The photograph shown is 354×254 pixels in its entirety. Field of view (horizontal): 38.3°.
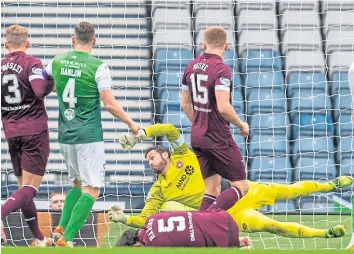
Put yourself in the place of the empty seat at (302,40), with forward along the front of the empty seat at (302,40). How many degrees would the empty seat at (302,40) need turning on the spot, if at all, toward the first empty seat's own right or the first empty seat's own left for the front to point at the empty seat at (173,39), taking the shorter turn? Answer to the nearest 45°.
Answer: approximately 90° to the first empty seat's own right

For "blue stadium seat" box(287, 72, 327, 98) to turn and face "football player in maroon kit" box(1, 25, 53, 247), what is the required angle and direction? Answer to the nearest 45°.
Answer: approximately 45° to its right

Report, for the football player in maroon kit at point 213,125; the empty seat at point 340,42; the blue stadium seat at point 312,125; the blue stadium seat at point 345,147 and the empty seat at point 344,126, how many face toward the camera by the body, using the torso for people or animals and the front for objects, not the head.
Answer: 4

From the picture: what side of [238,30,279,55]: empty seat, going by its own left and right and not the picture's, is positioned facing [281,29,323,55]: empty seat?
left

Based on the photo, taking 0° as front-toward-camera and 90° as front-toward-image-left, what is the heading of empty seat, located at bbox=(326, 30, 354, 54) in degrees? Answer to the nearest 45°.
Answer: approximately 0°

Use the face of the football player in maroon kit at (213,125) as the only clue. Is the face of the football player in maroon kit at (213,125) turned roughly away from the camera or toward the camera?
away from the camera
